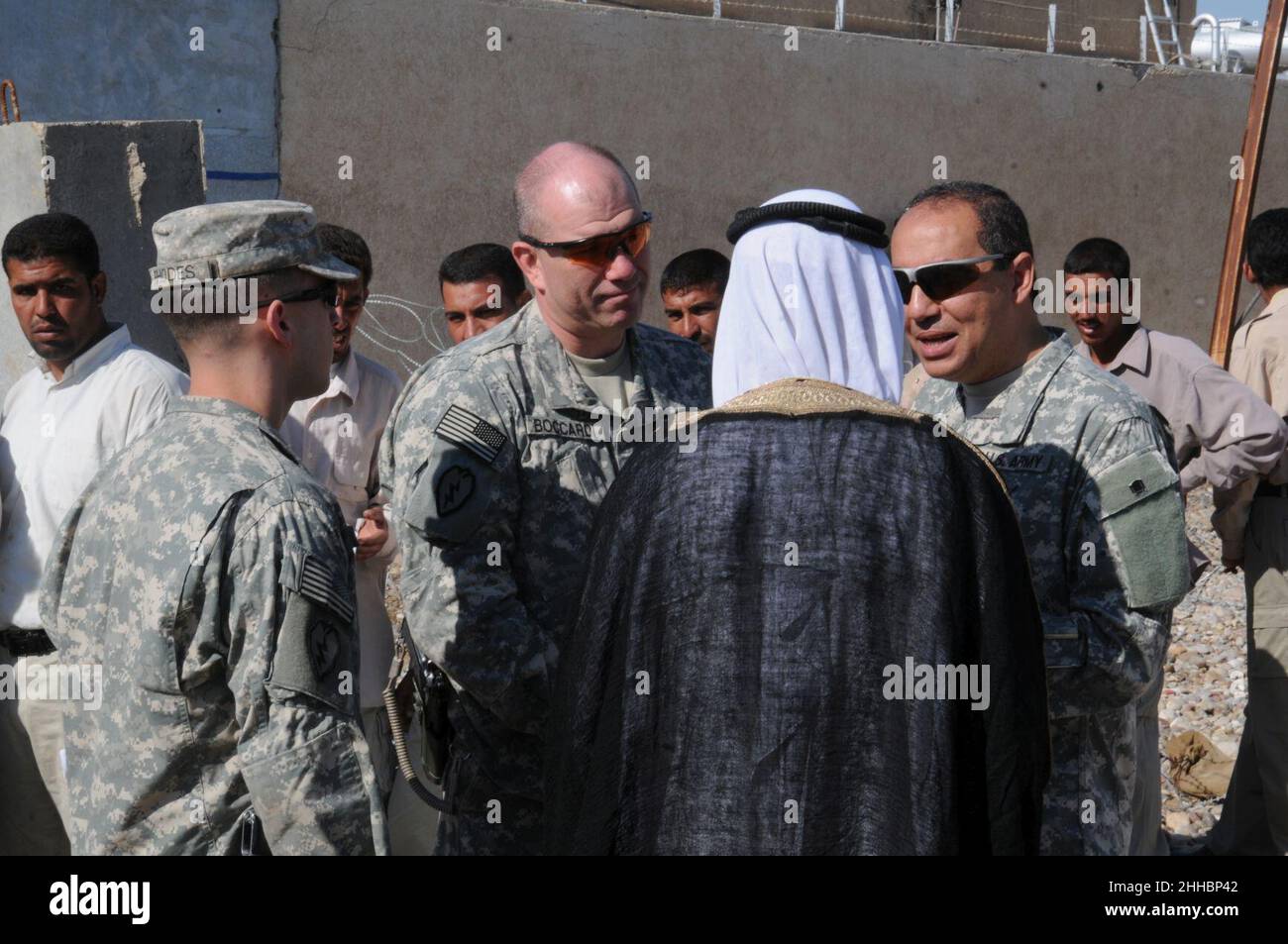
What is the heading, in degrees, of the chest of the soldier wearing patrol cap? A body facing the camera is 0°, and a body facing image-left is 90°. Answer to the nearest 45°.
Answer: approximately 225°

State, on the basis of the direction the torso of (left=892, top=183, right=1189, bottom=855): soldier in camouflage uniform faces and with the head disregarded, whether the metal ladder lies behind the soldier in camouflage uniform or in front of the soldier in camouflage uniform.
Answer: behind

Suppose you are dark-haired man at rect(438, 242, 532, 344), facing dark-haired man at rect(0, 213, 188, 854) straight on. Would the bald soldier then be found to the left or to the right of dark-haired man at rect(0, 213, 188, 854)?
left

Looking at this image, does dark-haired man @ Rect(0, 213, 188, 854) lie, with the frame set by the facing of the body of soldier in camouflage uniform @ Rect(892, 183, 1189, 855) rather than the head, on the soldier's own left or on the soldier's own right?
on the soldier's own right

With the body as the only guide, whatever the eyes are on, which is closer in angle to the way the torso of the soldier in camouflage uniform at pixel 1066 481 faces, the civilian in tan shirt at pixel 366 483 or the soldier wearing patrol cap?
the soldier wearing patrol cap

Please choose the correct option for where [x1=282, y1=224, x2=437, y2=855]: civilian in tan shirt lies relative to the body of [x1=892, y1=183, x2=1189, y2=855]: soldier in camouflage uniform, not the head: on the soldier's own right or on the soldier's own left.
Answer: on the soldier's own right
